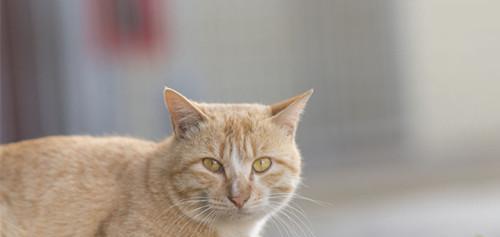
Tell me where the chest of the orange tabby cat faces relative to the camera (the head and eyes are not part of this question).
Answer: to the viewer's right
